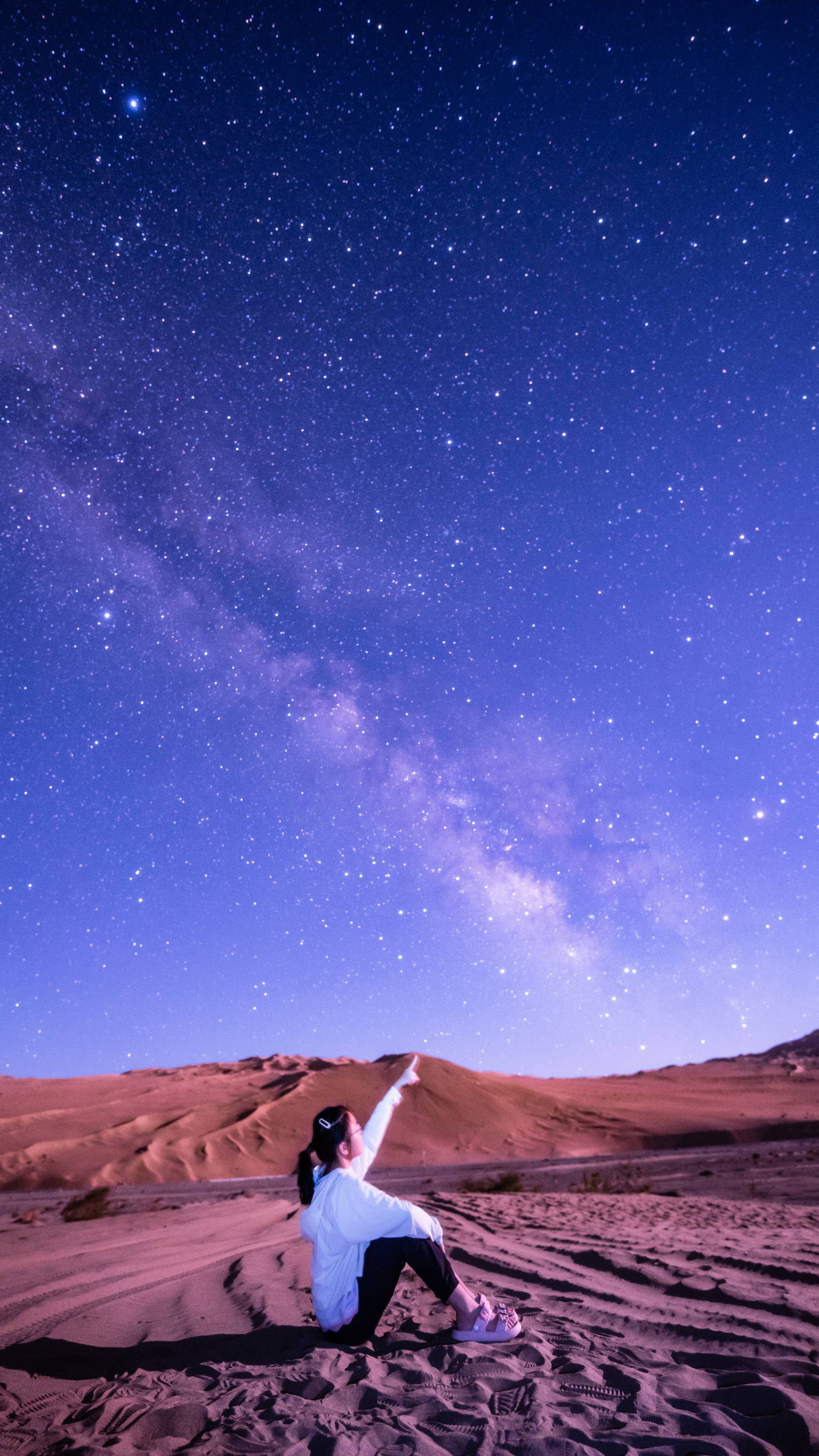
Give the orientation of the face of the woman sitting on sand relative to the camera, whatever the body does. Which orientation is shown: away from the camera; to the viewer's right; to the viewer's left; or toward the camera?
to the viewer's right

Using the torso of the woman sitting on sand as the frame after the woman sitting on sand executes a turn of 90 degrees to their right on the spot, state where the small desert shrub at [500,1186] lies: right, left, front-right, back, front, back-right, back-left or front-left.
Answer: back

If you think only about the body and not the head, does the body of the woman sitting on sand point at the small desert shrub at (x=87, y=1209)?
no

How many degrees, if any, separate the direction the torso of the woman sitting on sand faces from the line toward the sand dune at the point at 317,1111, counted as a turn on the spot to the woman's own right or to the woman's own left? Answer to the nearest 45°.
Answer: approximately 90° to the woman's own left

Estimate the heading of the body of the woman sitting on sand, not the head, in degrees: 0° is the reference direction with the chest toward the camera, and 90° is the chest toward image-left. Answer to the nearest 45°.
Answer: approximately 270°

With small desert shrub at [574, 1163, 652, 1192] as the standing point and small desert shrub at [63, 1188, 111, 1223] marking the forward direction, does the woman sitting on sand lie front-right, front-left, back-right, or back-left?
front-left

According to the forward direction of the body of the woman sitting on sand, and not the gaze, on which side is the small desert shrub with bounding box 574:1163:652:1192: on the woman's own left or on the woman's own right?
on the woman's own left
